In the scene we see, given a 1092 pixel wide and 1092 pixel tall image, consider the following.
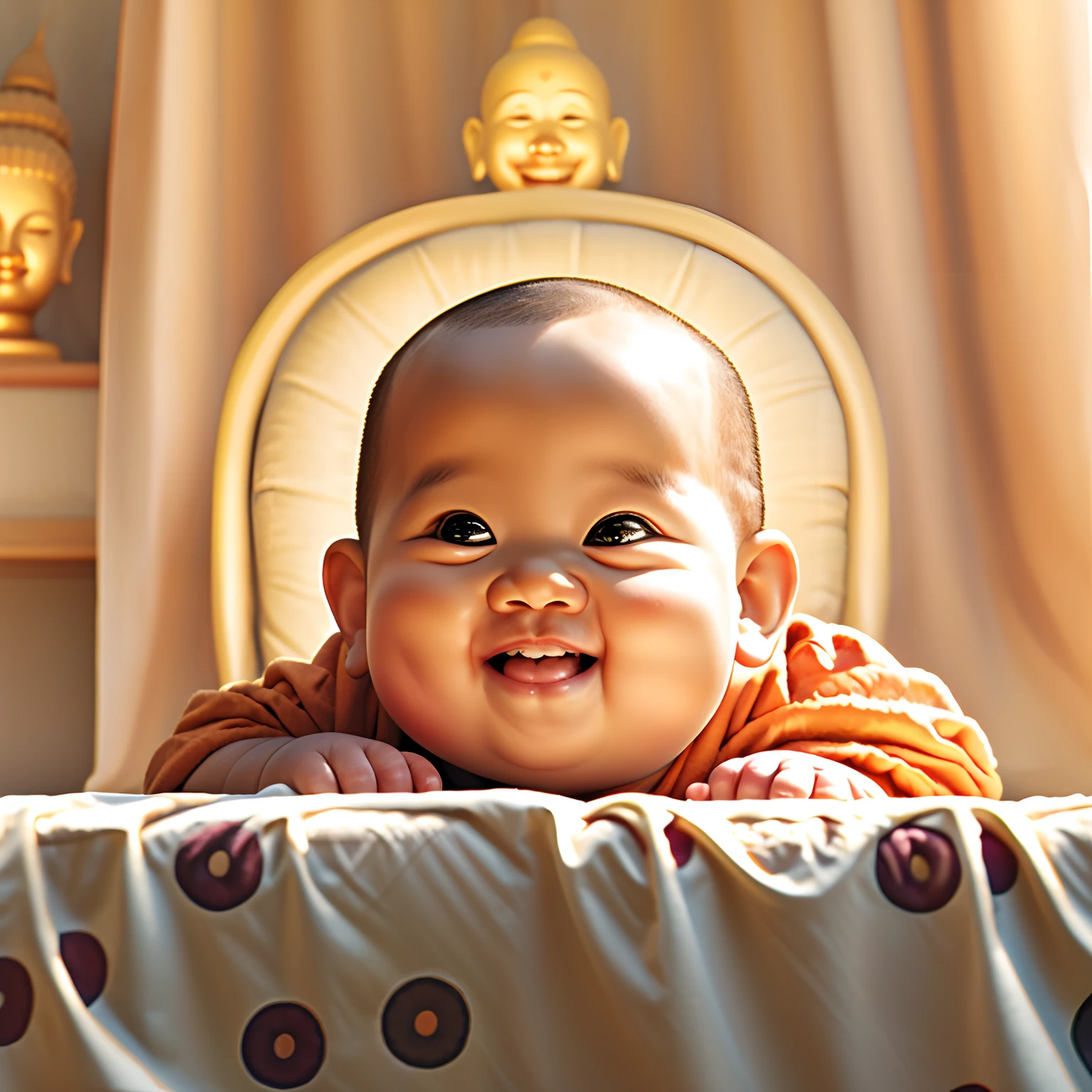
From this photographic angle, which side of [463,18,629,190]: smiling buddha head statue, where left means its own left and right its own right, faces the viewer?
front

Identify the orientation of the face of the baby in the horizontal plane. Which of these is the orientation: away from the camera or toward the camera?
toward the camera

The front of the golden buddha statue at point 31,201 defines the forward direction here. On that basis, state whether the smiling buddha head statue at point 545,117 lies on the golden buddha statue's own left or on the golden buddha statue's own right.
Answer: on the golden buddha statue's own left

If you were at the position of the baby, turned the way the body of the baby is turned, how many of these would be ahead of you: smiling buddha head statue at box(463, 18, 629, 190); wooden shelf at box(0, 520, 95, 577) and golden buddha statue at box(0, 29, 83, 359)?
0

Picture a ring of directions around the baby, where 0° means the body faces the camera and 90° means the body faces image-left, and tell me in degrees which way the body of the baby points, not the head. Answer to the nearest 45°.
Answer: approximately 0°

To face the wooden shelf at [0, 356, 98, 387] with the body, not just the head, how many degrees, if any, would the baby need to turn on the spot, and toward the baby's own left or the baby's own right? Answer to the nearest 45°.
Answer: approximately 135° to the baby's own right

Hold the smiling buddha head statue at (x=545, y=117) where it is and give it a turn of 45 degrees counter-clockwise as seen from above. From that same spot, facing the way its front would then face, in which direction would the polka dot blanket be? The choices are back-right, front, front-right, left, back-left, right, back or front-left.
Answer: front-right

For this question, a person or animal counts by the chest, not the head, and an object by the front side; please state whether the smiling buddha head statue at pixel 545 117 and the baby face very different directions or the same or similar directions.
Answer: same or similar directions

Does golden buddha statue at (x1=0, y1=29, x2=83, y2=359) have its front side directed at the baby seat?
no

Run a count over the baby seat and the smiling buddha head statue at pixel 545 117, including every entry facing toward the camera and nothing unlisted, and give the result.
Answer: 2

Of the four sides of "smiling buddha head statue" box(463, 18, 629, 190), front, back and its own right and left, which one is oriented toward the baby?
front

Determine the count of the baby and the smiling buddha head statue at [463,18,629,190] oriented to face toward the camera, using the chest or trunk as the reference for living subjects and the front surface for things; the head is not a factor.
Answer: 2

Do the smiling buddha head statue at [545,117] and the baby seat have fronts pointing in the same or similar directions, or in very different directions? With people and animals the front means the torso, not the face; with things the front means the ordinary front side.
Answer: same or similar directions

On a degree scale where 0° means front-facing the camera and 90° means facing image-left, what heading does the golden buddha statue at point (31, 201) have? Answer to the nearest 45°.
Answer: approximately 45°

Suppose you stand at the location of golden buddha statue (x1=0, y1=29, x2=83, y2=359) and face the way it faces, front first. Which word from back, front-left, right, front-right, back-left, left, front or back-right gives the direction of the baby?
front-left

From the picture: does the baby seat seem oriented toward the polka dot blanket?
yes
